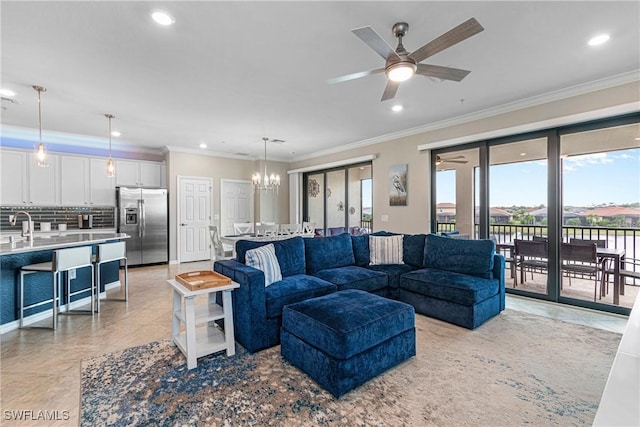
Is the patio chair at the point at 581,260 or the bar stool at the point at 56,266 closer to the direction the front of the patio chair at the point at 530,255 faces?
the patio chair

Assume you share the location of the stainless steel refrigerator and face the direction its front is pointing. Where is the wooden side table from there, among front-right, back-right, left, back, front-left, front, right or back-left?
front

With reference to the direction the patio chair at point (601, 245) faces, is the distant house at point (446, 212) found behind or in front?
behind

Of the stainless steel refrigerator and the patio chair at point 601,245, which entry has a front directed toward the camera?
the stainless steel refrigerator

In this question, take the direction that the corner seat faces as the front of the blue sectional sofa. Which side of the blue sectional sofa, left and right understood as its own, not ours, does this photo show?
front

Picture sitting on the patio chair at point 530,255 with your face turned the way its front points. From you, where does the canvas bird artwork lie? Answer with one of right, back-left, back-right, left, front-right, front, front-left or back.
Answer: back-left

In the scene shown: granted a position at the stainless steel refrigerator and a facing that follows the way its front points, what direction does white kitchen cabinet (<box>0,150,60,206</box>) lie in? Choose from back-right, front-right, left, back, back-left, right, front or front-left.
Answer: right

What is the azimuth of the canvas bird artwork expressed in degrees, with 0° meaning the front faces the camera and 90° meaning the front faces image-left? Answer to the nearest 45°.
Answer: approximately 45°

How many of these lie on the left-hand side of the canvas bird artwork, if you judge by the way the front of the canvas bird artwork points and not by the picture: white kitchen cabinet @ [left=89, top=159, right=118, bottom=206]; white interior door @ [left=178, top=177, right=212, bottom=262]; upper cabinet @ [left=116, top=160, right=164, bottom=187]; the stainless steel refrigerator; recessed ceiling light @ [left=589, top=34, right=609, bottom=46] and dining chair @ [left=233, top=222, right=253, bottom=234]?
1

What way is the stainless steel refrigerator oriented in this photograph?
toward the camera

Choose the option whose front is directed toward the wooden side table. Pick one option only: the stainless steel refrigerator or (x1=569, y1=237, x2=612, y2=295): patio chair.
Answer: the stainless steel refrigerator

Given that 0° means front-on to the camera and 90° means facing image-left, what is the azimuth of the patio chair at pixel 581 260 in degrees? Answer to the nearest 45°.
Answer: approximately 225°

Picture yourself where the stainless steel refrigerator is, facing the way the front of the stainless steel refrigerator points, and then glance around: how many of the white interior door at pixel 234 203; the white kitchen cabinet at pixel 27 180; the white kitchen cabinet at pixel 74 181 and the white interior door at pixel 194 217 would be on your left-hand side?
2

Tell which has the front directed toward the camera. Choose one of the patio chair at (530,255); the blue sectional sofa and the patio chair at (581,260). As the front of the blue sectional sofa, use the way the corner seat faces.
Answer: the blue sectional sofa

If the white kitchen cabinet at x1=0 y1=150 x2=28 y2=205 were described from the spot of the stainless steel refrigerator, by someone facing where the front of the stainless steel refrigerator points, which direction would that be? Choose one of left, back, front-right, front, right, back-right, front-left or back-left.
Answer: right

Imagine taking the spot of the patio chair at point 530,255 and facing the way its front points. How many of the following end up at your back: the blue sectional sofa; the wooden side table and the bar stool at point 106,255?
3

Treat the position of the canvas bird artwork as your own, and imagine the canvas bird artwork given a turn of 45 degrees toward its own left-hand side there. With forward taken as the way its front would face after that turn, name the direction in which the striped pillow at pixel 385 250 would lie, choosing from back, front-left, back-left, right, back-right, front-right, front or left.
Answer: front

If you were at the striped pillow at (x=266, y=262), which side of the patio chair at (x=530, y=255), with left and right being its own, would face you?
back

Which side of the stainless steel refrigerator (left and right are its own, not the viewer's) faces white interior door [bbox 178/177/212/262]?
left
